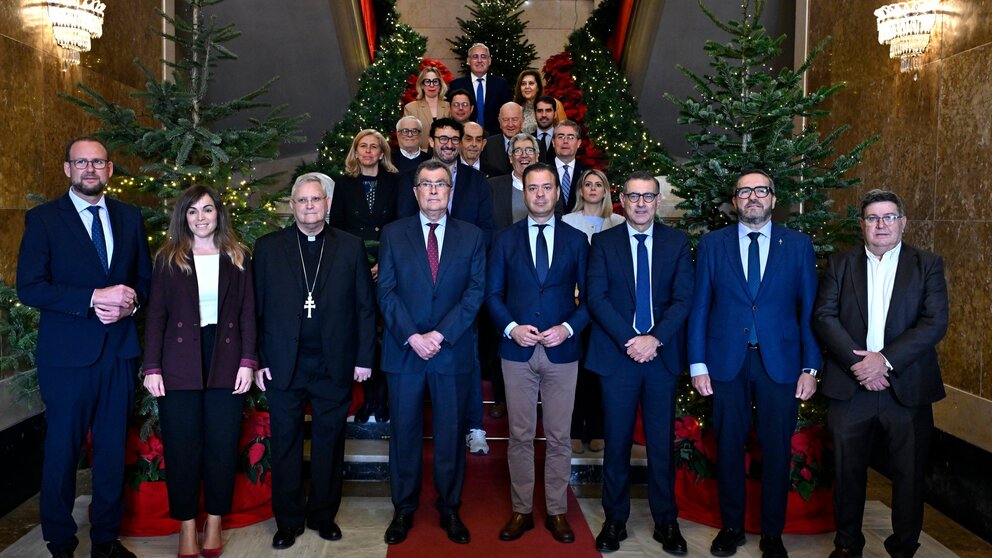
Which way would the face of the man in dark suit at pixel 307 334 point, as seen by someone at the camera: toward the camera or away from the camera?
toward the camera

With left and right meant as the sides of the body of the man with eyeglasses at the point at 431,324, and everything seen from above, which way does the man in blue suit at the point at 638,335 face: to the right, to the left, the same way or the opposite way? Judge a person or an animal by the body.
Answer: the same way

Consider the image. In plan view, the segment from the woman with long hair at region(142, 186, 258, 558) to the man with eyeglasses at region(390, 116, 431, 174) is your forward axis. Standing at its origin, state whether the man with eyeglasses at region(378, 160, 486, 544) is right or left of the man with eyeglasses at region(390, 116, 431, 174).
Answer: right

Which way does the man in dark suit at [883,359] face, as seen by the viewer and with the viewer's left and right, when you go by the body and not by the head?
facing the viewer

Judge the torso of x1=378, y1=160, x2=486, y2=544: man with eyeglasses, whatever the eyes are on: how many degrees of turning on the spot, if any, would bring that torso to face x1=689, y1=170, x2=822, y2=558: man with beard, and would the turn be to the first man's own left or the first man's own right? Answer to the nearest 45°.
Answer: approximately 90° to the first man's own left

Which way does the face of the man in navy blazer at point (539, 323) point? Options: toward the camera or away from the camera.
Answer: toward the camera

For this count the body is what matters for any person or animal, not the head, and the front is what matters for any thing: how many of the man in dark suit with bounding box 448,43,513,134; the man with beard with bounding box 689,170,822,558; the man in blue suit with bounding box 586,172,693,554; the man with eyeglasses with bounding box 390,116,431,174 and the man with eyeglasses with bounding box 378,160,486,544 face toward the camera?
5

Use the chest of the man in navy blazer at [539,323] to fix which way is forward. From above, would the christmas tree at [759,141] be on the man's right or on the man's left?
on the man's left

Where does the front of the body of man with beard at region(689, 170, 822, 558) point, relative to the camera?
toward the camera

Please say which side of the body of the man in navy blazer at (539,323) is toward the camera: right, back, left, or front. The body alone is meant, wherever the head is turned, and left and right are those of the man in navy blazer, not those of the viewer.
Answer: front

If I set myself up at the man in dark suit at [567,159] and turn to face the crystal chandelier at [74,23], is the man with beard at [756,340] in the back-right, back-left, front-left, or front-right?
back-left

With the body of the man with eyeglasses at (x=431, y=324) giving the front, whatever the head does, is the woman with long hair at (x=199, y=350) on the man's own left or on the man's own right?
on the man's own right

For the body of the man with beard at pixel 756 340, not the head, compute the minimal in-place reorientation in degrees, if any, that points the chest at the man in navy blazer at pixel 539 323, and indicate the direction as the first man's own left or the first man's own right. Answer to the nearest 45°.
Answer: approximately 90° to the first man's own right

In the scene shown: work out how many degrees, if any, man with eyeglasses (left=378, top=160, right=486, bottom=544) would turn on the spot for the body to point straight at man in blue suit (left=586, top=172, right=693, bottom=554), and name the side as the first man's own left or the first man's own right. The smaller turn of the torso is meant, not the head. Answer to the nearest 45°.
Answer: approximately 90° to the first man's own left

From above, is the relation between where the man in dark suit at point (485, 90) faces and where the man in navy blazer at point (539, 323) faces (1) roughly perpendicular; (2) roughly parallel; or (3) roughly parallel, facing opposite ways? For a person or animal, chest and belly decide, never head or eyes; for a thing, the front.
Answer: roughly parallel

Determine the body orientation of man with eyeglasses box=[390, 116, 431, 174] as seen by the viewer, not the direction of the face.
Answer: toward the camera
